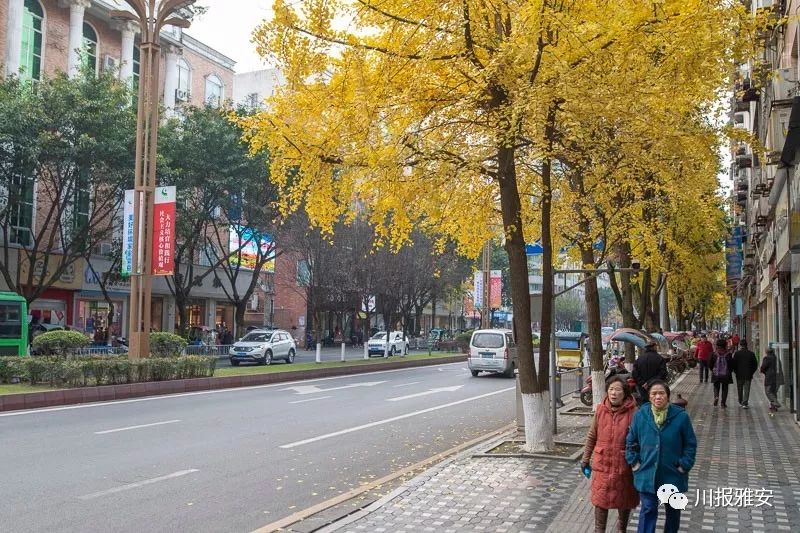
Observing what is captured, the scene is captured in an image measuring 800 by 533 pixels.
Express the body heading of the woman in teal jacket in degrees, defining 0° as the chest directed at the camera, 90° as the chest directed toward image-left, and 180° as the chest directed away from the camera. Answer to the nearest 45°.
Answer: approximately 0°

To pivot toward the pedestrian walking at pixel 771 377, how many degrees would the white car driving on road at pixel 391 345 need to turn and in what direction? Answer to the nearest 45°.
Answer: approximately 45° to its left

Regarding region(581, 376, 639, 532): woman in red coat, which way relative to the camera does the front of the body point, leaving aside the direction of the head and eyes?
toward the camera

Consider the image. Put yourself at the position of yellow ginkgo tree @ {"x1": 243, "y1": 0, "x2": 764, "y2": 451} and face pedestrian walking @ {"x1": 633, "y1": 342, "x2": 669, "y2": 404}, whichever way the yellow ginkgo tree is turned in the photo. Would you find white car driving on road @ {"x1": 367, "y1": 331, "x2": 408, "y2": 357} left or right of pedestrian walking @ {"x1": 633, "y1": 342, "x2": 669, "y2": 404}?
left

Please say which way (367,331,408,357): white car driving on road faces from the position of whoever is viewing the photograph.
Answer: facing the viewer and to the left of the viewer

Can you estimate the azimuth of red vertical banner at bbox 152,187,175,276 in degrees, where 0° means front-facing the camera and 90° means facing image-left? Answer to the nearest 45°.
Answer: approximately 0°

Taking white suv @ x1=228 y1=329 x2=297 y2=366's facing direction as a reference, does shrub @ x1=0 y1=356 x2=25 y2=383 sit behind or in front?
in front
